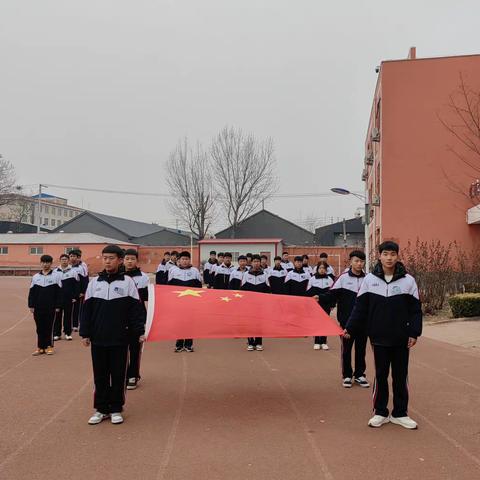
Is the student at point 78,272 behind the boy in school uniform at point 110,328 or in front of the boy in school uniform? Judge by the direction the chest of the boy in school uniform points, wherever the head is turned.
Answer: behind

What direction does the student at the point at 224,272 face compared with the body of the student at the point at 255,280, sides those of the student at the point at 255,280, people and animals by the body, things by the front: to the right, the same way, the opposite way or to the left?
the same way

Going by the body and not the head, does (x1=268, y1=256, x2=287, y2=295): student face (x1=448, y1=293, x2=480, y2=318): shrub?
no

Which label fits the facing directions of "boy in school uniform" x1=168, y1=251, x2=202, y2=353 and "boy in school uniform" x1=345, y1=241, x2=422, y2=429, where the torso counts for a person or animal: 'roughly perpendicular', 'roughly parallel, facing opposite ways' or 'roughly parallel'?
roughly parallel

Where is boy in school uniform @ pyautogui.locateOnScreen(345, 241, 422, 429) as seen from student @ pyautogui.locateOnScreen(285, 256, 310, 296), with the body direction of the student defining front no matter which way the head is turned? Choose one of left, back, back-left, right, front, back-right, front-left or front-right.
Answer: front

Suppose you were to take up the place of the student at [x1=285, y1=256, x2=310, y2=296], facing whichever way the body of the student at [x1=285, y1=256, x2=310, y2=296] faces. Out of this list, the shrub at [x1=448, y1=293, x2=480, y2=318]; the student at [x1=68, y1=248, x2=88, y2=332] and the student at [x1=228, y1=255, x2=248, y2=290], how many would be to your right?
2

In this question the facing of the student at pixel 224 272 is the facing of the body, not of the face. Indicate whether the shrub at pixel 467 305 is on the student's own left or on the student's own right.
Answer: on the student's own left

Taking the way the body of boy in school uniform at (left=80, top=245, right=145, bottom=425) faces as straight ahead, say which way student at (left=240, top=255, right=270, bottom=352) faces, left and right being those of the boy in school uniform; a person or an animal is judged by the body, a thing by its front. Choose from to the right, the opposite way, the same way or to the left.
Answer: the same way

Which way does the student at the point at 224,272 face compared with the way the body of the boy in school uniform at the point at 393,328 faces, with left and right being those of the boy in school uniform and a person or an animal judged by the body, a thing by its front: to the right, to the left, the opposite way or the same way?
the same way

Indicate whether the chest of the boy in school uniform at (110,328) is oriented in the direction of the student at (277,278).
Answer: no

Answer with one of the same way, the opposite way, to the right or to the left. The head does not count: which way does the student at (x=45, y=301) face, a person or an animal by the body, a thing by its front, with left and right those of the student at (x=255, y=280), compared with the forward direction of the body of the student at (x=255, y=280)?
the same way

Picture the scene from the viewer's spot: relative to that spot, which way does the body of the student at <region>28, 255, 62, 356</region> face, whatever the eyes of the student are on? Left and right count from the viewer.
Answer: facing the viewer

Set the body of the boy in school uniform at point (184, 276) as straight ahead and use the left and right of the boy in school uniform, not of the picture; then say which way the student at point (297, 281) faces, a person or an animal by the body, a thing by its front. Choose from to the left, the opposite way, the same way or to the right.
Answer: the same way

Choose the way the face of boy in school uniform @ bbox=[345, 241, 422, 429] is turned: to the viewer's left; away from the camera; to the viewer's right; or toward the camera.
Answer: toward the camera

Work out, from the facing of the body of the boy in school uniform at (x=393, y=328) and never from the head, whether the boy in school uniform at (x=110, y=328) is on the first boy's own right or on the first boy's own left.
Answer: on the first boy's own right

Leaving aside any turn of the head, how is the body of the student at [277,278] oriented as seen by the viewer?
toward the camera

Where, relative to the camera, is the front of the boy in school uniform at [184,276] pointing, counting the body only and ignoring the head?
toward the camera

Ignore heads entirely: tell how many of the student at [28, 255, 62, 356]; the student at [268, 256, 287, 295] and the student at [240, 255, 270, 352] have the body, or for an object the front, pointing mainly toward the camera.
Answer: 3
